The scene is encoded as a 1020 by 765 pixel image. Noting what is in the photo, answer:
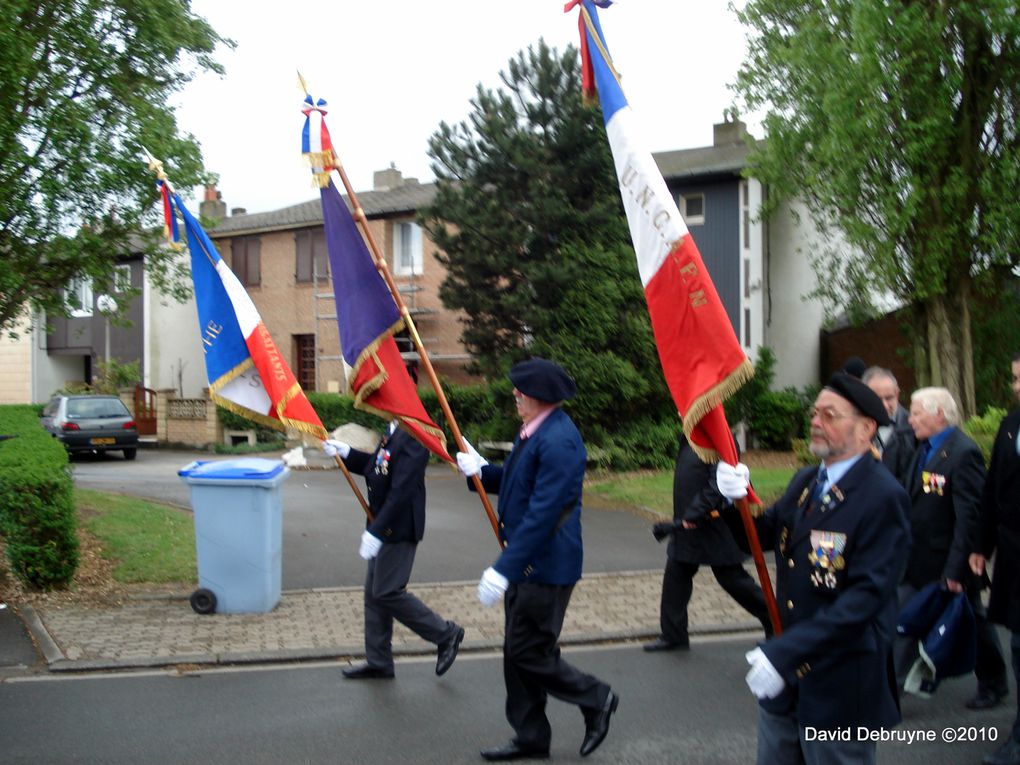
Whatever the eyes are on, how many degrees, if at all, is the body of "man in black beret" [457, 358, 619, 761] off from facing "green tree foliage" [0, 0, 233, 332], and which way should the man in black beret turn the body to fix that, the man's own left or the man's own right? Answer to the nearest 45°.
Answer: approximately 45° to the man's own right

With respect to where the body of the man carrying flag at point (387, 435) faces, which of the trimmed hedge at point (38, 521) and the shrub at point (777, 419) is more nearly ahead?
the trimmed hedge

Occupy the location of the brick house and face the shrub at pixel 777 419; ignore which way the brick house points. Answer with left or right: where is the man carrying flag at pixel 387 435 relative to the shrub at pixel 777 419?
right

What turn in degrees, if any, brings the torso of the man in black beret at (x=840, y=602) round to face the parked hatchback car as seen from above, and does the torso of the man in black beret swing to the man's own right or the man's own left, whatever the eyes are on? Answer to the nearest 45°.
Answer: approximately 90° to the man's own right

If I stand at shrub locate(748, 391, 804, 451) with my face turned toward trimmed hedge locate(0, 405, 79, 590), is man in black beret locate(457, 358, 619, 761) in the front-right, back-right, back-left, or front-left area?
front-left

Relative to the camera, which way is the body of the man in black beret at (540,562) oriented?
to the viewer's left

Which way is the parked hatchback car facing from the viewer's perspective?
away from the camera

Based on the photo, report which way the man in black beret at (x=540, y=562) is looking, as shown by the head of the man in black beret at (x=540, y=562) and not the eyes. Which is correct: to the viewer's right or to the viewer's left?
to the viewer's left

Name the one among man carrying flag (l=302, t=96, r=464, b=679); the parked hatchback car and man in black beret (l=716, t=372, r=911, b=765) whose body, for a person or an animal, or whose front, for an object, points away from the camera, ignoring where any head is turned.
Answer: the parked hatchback car

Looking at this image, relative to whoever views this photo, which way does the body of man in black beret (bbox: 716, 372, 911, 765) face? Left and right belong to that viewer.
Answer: facing the viewer and to the left of the viewer

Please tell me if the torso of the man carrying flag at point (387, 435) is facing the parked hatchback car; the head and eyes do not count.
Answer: no

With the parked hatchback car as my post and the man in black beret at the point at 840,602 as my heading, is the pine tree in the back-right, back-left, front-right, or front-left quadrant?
front-left

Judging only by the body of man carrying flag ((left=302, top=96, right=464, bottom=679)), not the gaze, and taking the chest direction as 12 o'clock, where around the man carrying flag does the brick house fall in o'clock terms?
The brick house is roughly at 3 o'clock from the man carrying flag.

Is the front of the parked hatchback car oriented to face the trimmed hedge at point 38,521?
no

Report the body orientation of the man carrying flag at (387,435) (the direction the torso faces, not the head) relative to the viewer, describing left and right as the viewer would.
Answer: facing to the left of the viewer

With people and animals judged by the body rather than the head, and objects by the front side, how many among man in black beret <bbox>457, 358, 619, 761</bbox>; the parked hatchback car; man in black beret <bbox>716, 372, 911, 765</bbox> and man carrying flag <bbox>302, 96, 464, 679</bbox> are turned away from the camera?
1

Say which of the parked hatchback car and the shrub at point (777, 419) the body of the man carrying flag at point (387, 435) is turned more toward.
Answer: the parked hatchback car

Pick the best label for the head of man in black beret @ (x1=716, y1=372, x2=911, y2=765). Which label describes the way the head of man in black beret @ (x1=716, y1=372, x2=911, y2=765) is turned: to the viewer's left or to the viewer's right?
to the viewer's left
